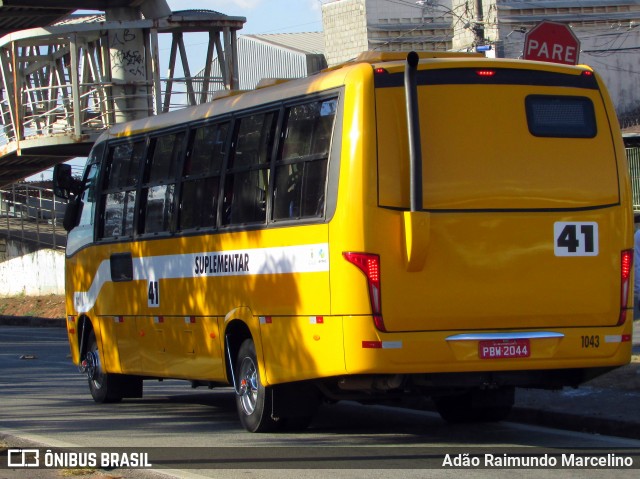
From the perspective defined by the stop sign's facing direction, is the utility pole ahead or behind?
behind

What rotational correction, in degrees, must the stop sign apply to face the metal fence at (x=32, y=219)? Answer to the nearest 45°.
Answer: approximately 135° to its right

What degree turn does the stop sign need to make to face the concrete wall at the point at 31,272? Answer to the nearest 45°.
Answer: approximately 135° to its right

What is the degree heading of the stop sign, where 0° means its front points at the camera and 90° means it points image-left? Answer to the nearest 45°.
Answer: approximately 0°

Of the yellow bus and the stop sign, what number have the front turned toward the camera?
1

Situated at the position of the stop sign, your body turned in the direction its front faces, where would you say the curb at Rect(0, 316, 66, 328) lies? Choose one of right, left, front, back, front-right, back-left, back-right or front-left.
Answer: back-right

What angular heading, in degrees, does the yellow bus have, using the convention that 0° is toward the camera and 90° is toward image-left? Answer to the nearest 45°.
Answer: approximately 135°
